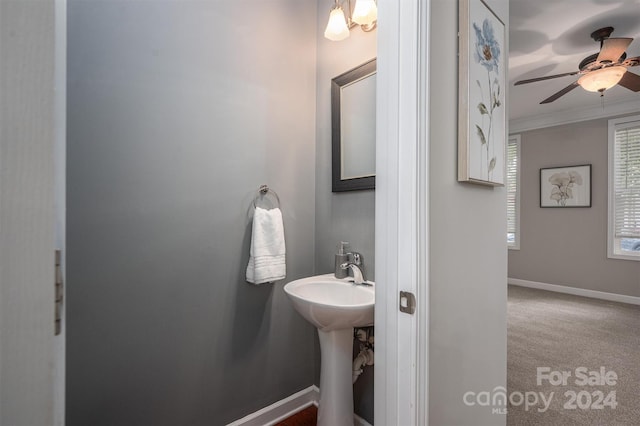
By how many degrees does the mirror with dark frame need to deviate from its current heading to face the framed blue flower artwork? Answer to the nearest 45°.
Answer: approximately 90° to its left

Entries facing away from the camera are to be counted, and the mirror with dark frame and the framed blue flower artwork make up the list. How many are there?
0

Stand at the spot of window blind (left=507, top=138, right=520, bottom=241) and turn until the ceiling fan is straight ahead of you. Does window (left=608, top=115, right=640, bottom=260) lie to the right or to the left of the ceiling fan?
left

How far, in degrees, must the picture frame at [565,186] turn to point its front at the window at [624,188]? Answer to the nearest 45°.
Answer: approximately 135° to its left

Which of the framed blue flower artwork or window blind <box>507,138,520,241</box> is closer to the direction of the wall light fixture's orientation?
the framed blue flower artwork

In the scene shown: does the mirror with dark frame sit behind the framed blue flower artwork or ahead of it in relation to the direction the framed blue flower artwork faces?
behind

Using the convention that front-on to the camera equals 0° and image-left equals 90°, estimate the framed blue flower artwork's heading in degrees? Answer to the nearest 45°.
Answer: approximately 315°

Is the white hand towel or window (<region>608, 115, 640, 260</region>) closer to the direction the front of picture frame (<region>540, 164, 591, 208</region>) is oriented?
the white hand towel

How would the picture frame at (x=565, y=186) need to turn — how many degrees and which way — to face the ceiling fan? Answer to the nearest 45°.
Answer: approximately 45° to its left

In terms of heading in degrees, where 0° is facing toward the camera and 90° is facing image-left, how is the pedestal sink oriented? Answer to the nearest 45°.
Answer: approximately 45°
